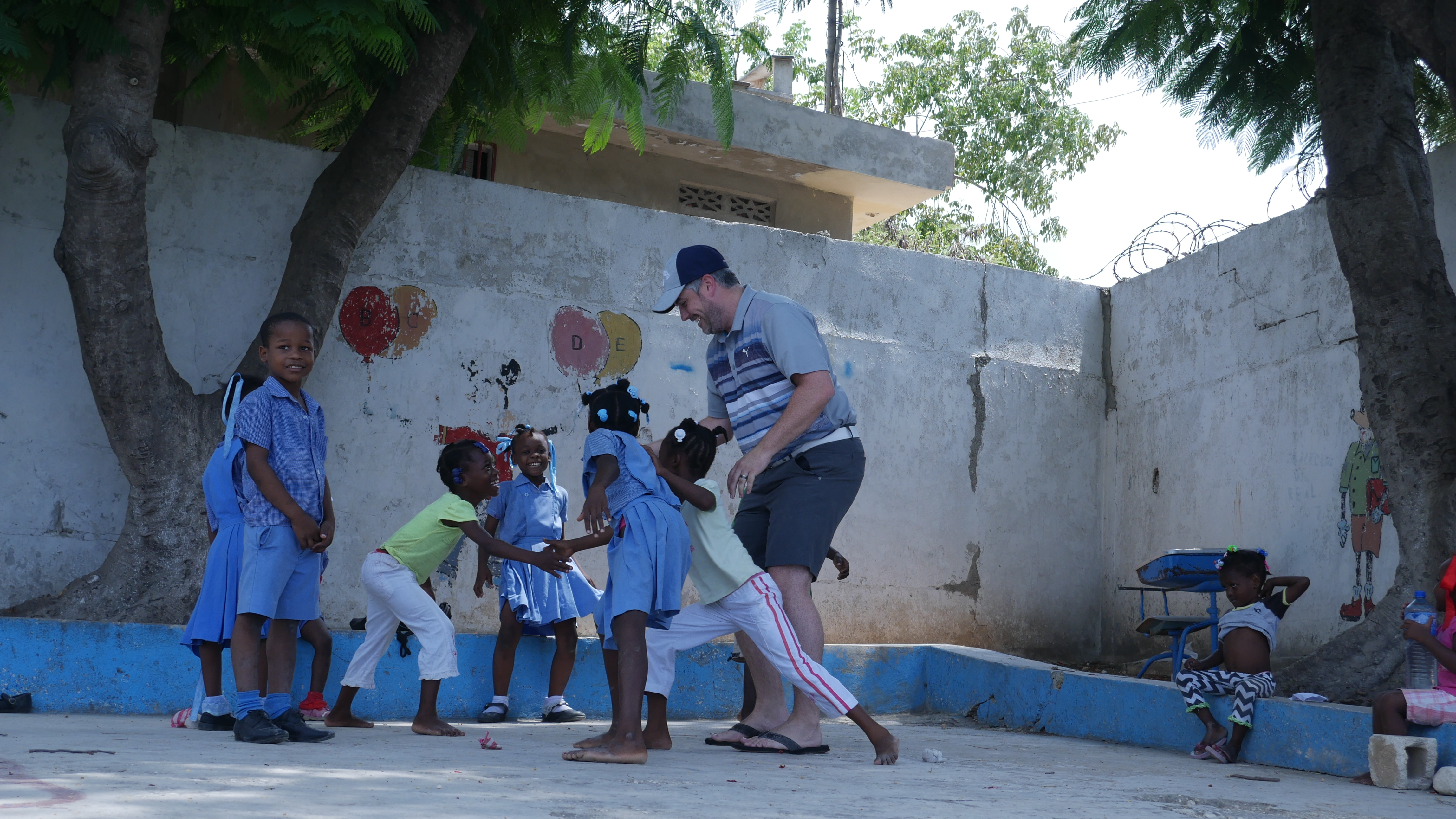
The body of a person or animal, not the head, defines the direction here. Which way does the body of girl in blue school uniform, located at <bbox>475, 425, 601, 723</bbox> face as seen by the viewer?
toward the camera

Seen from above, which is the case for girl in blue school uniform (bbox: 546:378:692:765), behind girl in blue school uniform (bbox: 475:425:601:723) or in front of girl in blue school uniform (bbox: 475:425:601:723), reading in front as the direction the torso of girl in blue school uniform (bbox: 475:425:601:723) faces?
in front

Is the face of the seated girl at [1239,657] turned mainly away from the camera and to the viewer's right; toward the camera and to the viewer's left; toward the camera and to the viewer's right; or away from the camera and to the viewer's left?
toward the camera and to the viewer's left

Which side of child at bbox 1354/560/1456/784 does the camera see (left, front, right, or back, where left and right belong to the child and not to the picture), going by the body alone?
left

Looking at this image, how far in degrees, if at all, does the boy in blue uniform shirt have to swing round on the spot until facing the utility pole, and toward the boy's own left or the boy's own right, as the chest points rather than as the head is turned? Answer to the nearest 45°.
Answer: approximately 90° to the boy's own left

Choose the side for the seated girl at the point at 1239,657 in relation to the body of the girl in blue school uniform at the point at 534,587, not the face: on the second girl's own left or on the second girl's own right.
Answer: on the second girl's own left

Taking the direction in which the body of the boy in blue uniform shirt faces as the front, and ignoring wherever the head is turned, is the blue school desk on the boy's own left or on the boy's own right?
on the boy's own left

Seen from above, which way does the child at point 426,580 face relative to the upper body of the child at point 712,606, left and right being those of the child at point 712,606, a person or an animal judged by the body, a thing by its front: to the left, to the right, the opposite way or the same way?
the opposite way

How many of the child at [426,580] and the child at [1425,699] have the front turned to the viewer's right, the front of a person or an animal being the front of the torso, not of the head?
1

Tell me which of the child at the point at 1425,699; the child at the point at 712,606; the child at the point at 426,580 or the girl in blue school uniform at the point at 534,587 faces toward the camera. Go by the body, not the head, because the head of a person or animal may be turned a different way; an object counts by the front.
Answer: the girl in blue school uniform

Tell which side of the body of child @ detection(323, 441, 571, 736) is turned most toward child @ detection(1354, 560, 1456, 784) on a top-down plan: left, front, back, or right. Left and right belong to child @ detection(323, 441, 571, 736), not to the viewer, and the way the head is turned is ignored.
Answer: front

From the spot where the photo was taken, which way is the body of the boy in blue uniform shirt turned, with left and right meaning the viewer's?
facing the viewer and to the right of the viewer

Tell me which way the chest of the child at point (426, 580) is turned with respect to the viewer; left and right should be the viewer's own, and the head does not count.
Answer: facing to the right of the viewer

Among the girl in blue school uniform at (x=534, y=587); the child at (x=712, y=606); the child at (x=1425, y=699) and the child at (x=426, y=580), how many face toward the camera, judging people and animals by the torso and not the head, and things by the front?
1

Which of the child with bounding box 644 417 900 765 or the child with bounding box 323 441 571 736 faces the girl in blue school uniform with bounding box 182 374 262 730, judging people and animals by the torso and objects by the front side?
the child with bounding box 644 417 900 765
